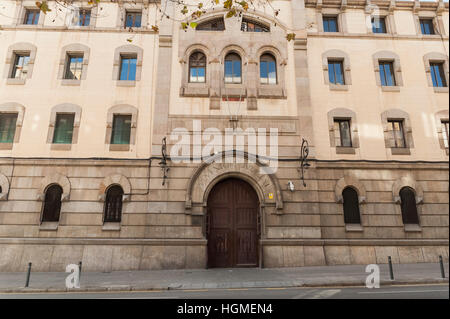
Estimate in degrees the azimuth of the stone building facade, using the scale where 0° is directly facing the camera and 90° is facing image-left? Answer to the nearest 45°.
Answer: approximately 0°
